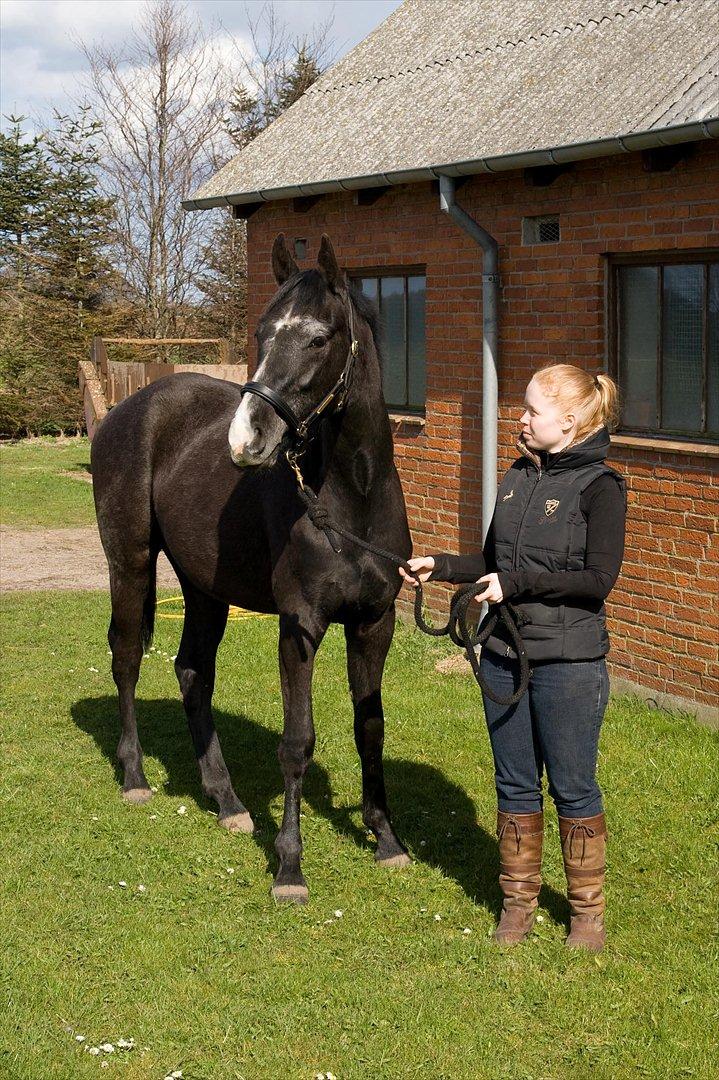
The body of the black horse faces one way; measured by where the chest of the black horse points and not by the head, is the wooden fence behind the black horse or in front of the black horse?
behind

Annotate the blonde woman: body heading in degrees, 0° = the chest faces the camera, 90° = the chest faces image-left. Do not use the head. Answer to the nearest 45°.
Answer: approximately 45°

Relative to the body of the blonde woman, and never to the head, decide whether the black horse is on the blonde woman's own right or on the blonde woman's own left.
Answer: on the blonde woman's own right

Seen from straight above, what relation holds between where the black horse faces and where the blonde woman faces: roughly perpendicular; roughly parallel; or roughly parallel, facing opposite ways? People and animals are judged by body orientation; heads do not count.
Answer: roughly perpendicular

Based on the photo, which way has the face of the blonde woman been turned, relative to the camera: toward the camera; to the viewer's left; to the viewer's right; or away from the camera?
to the viewer's left

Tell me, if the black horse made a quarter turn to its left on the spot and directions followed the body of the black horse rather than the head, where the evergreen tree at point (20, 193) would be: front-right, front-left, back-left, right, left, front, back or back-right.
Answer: front-left

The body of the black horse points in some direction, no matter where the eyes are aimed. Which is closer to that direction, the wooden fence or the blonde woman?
the blonde woman

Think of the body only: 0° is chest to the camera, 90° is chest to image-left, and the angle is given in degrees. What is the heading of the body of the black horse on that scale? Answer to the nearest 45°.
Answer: approximately 315°

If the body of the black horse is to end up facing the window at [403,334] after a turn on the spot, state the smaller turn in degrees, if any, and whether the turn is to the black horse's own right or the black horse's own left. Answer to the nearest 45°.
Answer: approximately 135° to the black horse's own left

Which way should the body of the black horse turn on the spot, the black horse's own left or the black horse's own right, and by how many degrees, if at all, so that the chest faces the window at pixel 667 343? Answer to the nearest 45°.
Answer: approximately 90° to the black horse's own left
